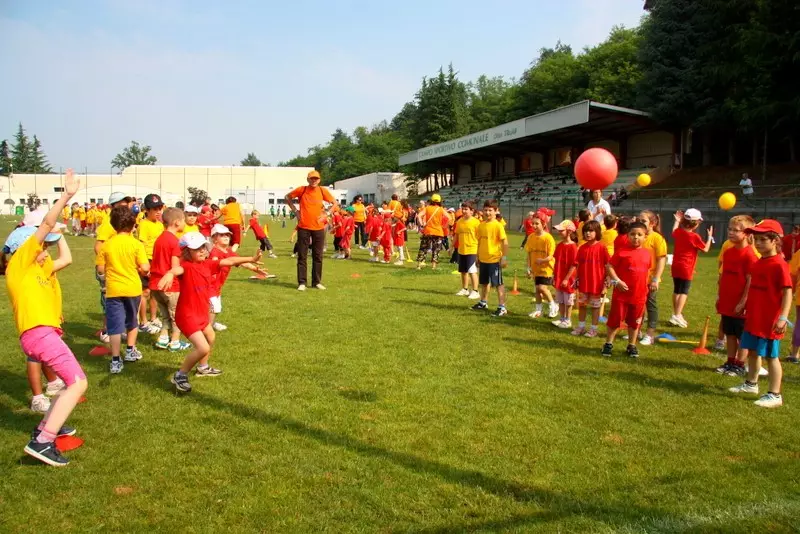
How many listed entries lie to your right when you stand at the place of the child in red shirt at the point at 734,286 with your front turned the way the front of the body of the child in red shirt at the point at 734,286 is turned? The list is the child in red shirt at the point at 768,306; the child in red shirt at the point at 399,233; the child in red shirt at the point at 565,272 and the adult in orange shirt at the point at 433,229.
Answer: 3

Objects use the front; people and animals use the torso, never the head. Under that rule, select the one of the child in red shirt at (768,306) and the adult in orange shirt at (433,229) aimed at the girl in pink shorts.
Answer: the child in red shirt

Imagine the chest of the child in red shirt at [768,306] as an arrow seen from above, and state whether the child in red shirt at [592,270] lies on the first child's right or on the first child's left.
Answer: on the first child's right

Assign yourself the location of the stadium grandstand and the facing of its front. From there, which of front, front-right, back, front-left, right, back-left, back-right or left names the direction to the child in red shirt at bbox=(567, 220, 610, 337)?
front-left

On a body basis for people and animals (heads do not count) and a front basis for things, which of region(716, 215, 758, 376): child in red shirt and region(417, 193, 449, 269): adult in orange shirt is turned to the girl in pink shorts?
the child in red shirt

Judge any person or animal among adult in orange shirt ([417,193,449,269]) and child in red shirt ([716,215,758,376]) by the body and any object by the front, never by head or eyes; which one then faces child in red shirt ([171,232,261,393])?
child in red shirt ([716,215,758,376])

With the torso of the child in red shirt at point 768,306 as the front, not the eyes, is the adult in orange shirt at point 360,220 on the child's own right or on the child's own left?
on the child's own right

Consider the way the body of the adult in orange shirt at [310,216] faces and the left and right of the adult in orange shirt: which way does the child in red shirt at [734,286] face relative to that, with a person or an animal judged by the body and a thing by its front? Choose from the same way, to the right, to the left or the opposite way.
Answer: to the right
